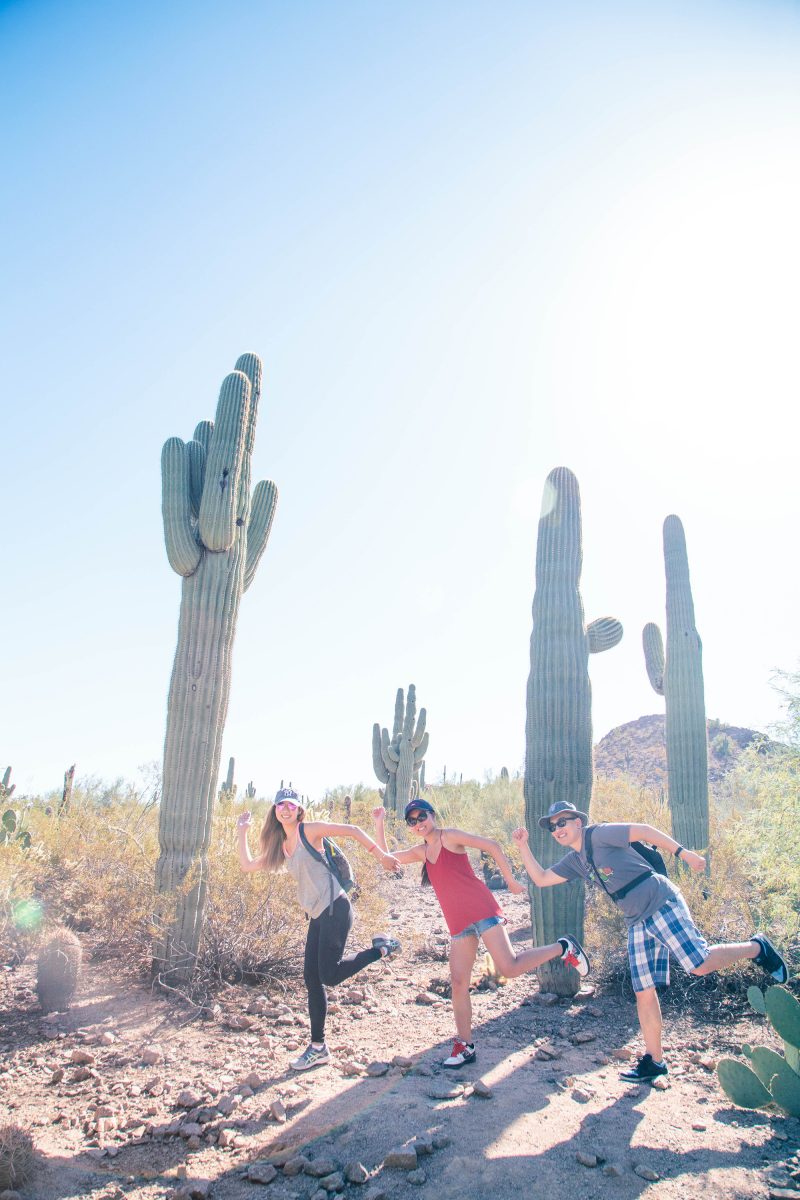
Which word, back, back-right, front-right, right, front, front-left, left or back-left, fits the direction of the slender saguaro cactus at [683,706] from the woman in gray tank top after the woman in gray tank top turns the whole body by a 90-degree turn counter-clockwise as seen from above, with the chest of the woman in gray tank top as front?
left

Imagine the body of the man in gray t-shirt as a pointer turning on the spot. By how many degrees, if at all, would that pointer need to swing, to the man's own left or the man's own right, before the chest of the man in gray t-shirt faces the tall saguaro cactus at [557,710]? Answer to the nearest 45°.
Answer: approximately 135° to the man's own right

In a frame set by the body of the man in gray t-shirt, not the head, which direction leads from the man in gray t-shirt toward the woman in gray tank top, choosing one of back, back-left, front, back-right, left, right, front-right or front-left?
front-right

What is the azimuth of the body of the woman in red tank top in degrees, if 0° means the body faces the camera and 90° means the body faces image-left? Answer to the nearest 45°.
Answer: approximately 45°

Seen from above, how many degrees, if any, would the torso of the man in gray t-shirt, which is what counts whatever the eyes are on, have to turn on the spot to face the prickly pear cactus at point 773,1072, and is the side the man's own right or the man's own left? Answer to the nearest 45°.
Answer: approximately 90° to the man's own left

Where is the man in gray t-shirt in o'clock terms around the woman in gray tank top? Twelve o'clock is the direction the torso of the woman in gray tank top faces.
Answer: The man in gray t-shirt is roughly at 8 o'clock from the woman in gray tank top.

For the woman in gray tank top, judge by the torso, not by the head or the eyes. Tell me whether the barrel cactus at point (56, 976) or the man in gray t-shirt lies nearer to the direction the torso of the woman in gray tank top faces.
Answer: the barrel cactus

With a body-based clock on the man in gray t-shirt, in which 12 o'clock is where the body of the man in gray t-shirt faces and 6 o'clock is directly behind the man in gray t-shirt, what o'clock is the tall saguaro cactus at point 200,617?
The tall saguaro cactus is roughly at 2 o'clock from the man in gray t-shirt.
